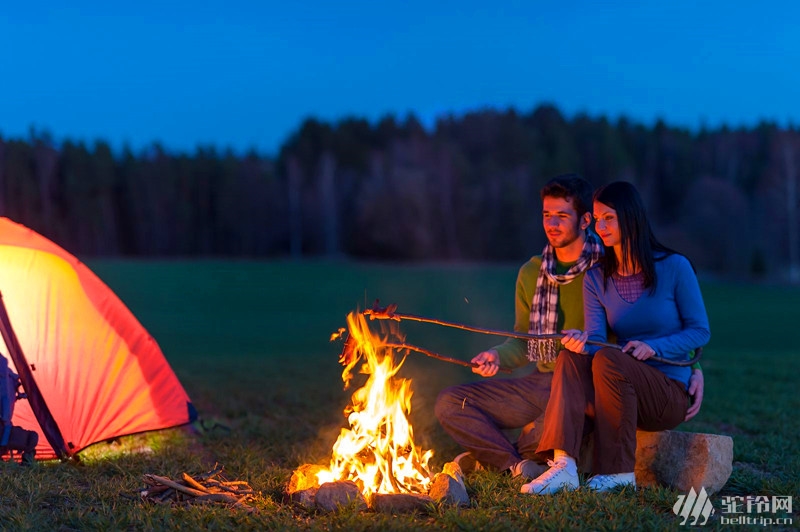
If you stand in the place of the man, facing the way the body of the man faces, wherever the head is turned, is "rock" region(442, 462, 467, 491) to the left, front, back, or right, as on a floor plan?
front

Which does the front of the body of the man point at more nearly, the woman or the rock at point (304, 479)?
the rock

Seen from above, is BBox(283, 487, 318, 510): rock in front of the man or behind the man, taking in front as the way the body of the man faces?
in front

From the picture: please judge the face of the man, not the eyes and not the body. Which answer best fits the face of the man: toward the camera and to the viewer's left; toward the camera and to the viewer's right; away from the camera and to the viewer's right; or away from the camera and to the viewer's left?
toward the camera and to the viewer's left

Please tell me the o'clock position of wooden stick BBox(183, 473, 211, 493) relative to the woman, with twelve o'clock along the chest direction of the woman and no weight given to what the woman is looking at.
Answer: The wooden stick is roughly at 1 o'clock from the woman.

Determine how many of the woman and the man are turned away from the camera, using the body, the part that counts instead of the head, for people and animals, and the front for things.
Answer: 0

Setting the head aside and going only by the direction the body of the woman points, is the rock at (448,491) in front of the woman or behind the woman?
in front

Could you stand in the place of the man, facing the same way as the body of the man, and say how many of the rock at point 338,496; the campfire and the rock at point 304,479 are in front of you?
3

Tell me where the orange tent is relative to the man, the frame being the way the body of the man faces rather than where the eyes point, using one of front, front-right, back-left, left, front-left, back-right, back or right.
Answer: front-right
